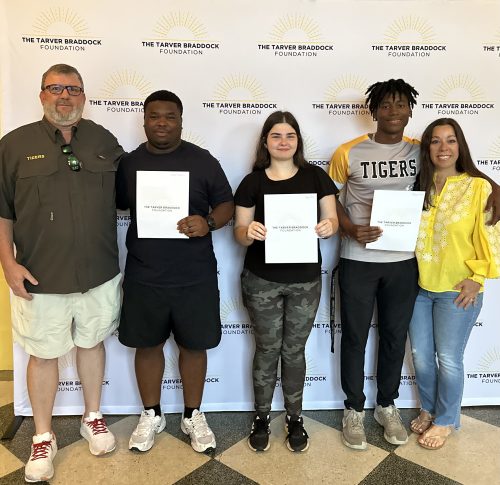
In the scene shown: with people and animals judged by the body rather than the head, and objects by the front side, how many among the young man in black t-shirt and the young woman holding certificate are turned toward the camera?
2

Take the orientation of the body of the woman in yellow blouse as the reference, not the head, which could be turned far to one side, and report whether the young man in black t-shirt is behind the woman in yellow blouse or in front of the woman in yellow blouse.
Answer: in front

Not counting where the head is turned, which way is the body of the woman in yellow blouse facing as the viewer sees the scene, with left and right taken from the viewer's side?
facing the viewer and to the left of the viewer

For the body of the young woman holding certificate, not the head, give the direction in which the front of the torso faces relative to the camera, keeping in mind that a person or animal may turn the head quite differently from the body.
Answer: toward the camera

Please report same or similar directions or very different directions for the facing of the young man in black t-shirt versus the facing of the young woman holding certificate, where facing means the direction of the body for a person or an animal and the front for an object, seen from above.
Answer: same or similar directions

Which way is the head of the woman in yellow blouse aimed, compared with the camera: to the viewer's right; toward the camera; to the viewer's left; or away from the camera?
toward the camera

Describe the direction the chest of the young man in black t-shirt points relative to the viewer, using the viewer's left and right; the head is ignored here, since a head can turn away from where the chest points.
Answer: facing the viewer

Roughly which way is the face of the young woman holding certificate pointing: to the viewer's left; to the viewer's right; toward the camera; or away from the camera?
toward the camera

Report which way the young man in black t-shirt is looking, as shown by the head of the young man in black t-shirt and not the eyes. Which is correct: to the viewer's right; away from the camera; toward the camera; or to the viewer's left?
toward the camera

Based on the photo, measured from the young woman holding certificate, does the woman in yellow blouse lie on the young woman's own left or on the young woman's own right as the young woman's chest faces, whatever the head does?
on the young woman's own left
